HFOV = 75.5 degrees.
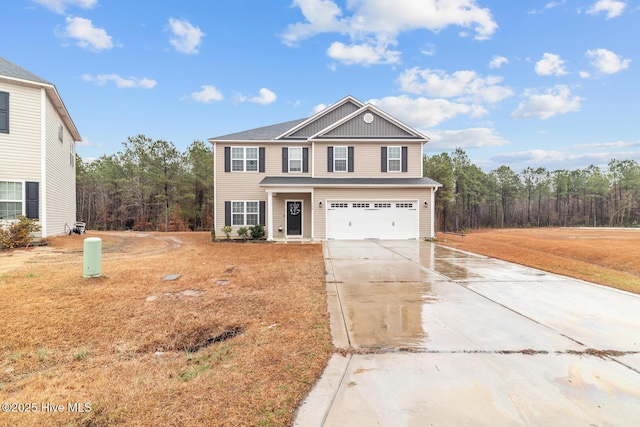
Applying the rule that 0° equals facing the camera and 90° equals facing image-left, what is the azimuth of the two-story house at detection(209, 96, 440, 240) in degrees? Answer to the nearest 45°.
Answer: approximately 0°

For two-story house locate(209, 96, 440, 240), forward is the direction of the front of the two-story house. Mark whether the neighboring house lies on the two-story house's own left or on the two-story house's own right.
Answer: on the two-story house's own right

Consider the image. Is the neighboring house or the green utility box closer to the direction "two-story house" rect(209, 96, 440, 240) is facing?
the green utility box

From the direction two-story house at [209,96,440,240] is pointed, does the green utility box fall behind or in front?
in front
